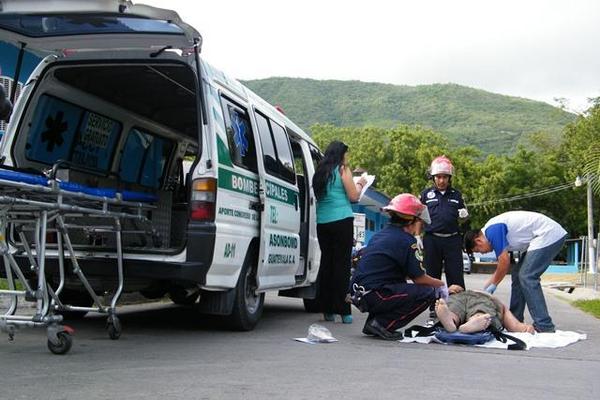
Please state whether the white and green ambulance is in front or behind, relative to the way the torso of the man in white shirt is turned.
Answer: in front

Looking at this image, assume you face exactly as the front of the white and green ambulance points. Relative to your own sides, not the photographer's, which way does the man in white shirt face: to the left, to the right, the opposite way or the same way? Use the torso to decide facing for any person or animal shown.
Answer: to the left

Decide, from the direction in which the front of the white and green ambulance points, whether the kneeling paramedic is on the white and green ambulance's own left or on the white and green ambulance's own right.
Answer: on the white and green ambulance's own right

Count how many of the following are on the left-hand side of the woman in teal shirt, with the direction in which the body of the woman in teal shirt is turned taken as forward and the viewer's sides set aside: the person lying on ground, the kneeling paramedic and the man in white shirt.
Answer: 0

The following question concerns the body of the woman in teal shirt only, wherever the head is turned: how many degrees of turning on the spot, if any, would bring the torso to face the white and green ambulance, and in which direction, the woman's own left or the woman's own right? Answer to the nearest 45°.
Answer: approximately 180°

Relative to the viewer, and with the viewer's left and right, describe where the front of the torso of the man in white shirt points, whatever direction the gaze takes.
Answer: facing to the left of the viewer

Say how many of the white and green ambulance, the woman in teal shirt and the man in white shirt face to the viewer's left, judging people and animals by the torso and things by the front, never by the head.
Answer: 1

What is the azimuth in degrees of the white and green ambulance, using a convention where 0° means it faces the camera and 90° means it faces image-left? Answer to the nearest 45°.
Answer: approximately 225°

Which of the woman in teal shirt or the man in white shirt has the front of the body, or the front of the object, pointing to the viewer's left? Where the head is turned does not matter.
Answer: the man in white shirt

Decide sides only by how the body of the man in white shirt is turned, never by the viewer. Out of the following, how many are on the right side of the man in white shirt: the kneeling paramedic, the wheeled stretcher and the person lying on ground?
0

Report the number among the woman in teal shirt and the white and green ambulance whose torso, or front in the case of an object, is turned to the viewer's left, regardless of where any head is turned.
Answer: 0

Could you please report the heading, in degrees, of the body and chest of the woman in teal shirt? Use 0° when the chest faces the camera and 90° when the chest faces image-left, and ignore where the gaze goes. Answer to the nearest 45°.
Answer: approximately 225°

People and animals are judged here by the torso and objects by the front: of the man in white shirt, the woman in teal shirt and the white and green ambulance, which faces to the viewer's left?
the man in white shirt

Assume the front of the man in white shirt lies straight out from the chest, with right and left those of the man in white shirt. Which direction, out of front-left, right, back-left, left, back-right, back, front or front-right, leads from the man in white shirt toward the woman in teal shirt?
front

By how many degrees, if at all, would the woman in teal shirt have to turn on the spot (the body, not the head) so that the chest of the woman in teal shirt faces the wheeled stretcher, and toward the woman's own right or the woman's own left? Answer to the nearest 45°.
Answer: approximately 180°
